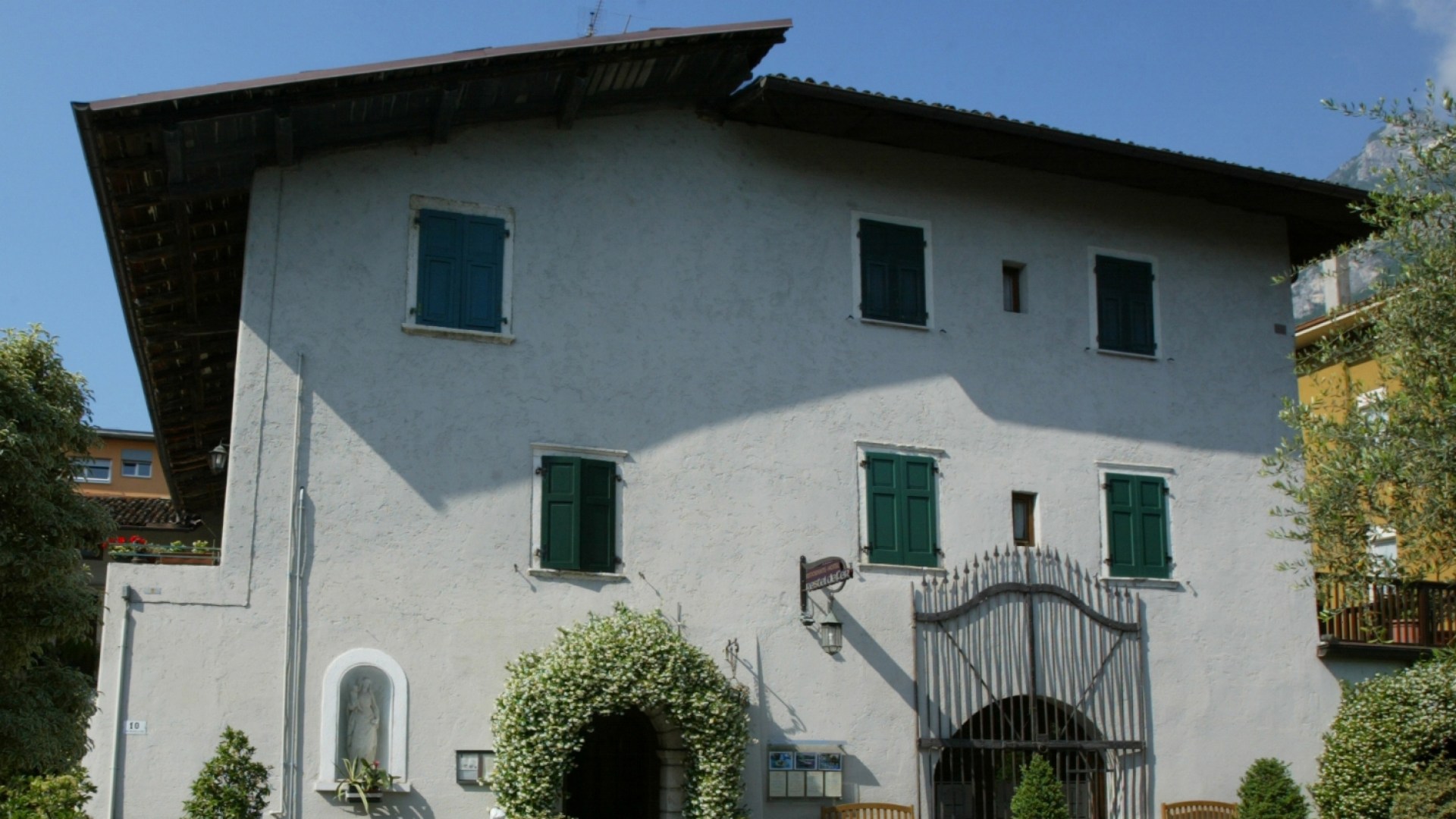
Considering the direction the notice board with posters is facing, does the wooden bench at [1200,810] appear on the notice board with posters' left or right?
on its left

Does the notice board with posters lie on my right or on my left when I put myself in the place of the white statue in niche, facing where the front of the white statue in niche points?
on my left

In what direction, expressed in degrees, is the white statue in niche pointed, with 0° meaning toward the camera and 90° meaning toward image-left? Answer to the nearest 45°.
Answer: approximately 0°

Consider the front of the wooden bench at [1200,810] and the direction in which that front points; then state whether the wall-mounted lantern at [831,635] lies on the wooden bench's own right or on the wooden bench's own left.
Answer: on the wooden bench's own right

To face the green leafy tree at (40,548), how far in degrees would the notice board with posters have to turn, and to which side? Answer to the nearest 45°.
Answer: approximately 45° to its right

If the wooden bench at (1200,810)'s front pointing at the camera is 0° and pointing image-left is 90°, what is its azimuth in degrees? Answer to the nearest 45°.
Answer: approximately 0°
